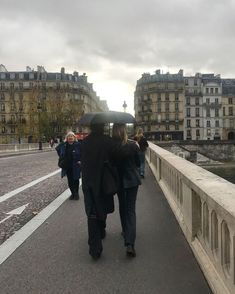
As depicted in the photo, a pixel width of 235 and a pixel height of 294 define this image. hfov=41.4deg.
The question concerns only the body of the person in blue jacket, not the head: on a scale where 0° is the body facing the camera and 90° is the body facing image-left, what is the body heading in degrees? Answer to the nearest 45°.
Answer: approximately 0°

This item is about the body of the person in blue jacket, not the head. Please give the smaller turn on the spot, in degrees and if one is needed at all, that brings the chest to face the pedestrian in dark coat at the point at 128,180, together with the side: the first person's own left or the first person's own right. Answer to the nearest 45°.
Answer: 0° — they already face them
